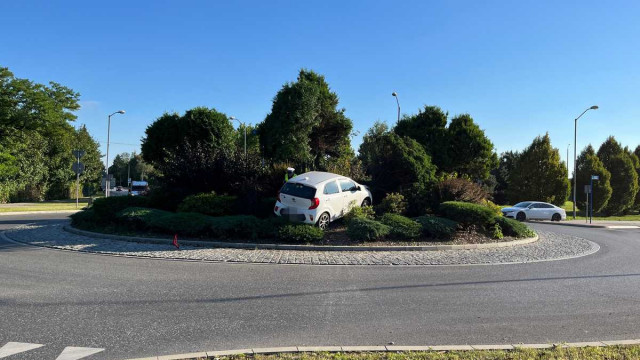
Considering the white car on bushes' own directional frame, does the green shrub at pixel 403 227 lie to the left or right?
on its right

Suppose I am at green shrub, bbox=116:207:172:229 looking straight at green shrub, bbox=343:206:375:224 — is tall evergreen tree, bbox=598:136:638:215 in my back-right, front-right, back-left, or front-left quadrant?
front-left

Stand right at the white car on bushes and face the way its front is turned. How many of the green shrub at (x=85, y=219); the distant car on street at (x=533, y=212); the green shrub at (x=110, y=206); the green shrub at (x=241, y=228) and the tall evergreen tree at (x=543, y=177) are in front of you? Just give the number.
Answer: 2

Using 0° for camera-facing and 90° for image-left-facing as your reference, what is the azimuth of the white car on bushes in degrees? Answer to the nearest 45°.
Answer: approximately 225°

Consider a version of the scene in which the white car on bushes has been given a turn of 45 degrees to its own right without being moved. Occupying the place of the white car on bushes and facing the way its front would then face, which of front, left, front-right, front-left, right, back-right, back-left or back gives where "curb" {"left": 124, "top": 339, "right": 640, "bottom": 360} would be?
right

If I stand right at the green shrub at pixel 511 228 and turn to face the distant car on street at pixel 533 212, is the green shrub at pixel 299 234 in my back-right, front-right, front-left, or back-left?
back-left

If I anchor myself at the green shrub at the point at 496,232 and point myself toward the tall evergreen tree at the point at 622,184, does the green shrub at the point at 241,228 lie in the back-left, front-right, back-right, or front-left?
back-left

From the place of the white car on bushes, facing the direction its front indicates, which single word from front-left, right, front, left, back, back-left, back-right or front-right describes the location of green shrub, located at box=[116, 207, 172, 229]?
back-left

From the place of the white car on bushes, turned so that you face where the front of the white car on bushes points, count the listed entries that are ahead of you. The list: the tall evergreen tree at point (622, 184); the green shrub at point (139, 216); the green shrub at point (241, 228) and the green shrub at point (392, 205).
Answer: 2

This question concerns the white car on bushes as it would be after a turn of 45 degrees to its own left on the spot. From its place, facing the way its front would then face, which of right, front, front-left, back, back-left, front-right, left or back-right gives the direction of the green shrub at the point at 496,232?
right

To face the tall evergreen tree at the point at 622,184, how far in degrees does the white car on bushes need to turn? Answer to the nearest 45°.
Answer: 0° — it already faces it

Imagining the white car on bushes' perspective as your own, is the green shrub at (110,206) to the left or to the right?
on its left

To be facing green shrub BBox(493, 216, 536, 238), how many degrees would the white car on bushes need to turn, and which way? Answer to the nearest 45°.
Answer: approximately 45° to its right

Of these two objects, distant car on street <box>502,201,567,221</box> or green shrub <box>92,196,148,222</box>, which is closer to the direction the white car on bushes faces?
the distant car on street
